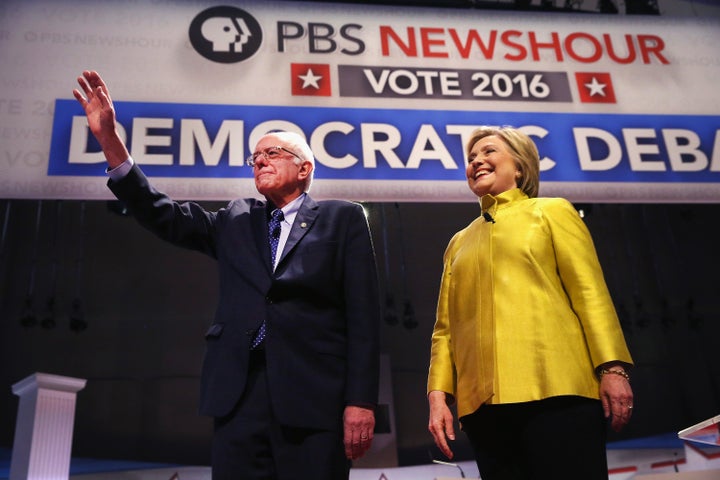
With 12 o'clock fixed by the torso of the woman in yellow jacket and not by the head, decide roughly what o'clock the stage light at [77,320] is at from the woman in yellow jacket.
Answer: The stage light is roughly at 3 o'clock from the woman in yellow jacket.

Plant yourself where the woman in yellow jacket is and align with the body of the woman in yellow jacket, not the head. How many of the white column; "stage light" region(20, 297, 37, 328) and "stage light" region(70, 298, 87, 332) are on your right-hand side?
3

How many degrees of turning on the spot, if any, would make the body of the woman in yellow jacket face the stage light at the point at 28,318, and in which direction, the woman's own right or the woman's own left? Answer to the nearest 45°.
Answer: approximately 90° to the woman's own right

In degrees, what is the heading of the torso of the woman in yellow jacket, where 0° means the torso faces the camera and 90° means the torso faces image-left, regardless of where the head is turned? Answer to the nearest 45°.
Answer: approximately 45°

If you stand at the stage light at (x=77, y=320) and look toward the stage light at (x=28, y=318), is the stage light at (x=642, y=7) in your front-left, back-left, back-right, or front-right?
back-left

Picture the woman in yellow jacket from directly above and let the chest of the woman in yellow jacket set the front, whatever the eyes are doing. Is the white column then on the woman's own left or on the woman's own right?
on the woman's own right
